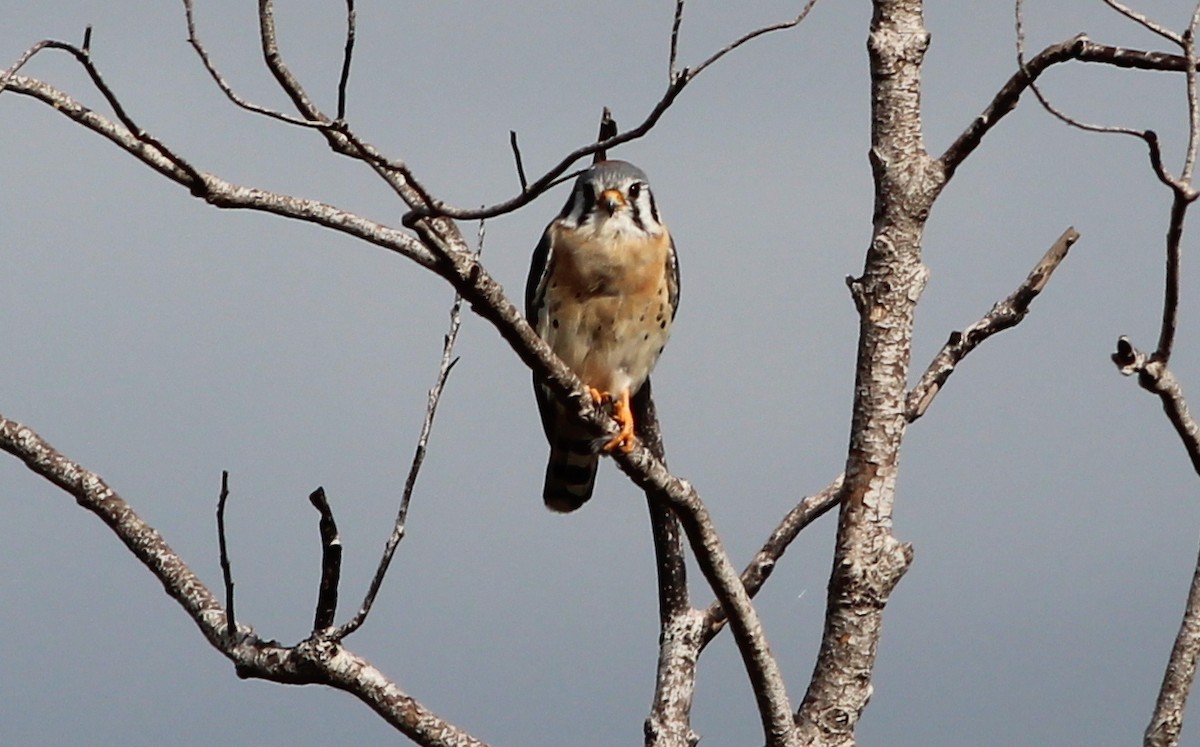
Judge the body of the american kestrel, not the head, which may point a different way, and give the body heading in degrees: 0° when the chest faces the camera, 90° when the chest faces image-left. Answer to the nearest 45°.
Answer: approximately 0°
